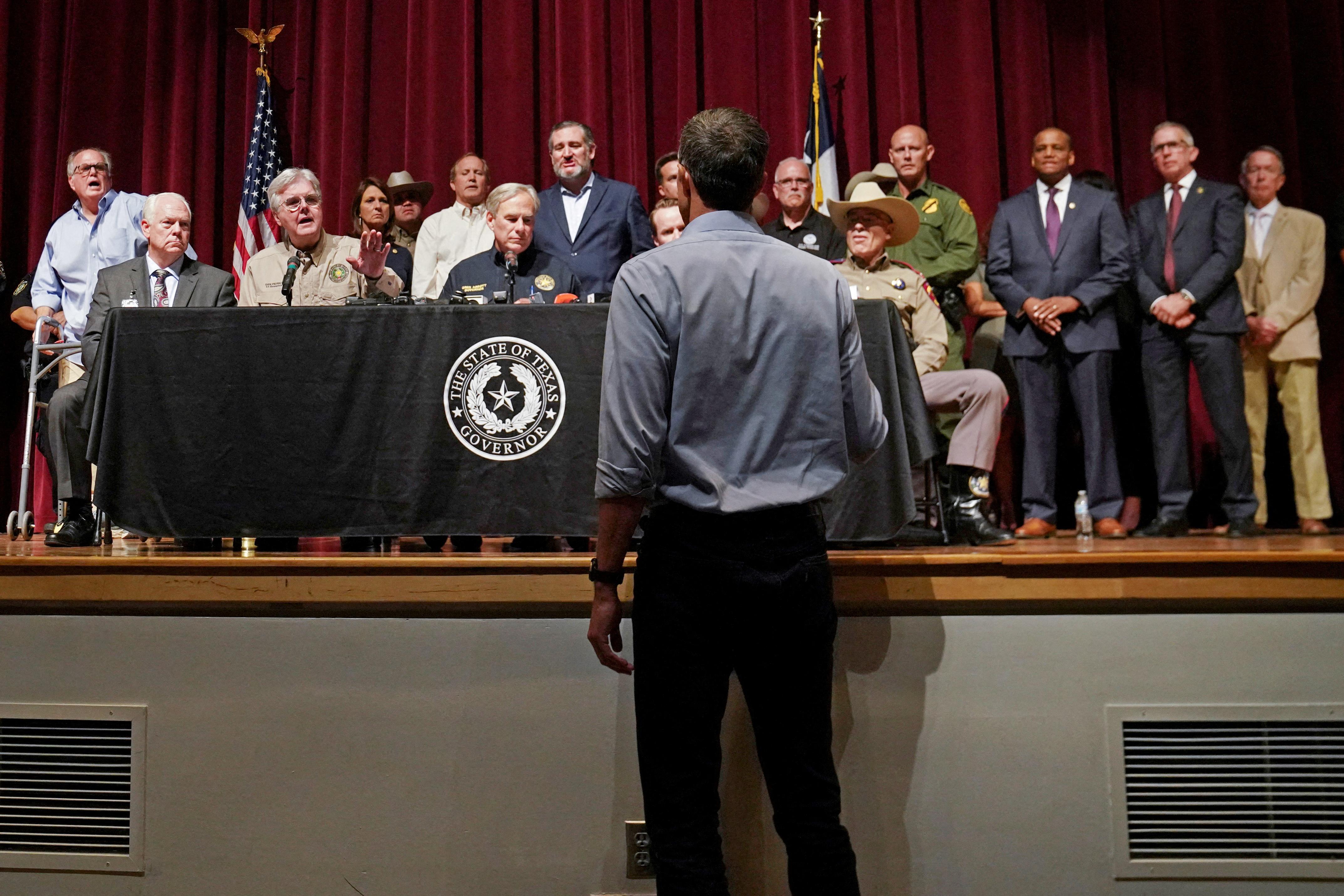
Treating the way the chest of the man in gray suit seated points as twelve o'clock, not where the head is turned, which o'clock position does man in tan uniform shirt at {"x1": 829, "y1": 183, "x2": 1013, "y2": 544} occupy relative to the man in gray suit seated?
The man in tan uniform shirt is roughly at 10 o'clock from the man in gray suit seated.

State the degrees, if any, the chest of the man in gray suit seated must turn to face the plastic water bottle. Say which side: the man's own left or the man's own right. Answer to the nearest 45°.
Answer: approximately 90° to the man's own left

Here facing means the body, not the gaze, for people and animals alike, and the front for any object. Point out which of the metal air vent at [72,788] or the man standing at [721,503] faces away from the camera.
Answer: the man standing

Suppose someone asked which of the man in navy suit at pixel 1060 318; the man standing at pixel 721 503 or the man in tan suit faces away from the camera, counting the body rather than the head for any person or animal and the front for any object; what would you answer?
the man standing

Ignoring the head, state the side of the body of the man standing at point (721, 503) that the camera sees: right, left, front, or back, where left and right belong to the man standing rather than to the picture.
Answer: back

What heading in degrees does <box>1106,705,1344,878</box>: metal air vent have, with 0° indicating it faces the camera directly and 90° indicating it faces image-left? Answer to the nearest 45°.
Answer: approximately 0°

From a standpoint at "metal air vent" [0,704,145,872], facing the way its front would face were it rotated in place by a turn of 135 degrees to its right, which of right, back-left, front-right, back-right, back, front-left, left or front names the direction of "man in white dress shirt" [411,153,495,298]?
right

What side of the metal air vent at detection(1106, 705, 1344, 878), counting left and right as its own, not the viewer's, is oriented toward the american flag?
right
